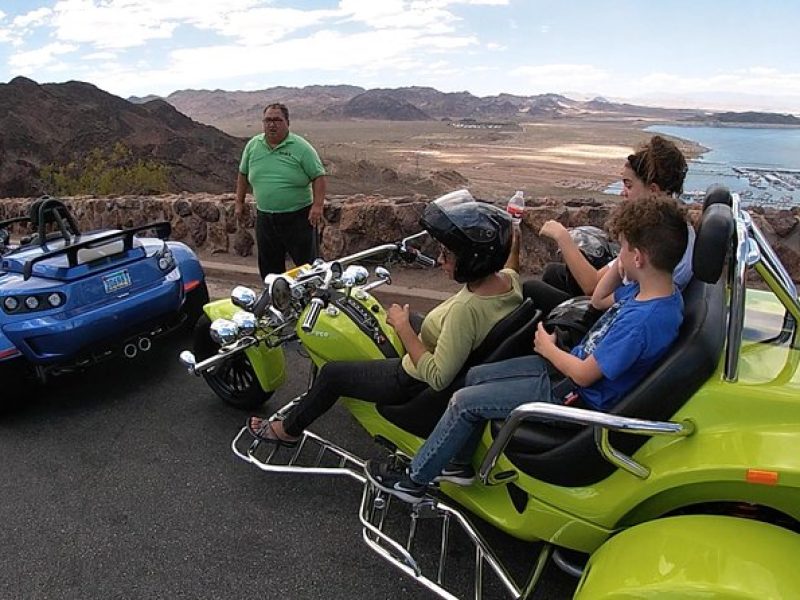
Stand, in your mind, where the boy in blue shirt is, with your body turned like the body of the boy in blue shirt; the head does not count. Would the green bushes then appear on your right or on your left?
on your right

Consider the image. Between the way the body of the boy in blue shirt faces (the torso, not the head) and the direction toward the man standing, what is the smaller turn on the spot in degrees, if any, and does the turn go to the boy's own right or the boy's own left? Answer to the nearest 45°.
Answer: approximately 45° to the boy's own right

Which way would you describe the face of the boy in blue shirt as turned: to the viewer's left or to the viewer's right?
to the viewer's left

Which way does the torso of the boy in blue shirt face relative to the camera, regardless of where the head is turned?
to the viewer's left
